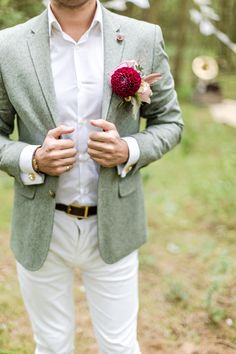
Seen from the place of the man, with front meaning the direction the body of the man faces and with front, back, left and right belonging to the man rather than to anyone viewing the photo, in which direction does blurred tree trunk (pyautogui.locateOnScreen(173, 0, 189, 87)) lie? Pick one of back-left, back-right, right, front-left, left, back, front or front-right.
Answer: back

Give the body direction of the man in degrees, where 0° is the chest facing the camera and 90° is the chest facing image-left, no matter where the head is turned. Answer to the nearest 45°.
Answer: approximately 0°
